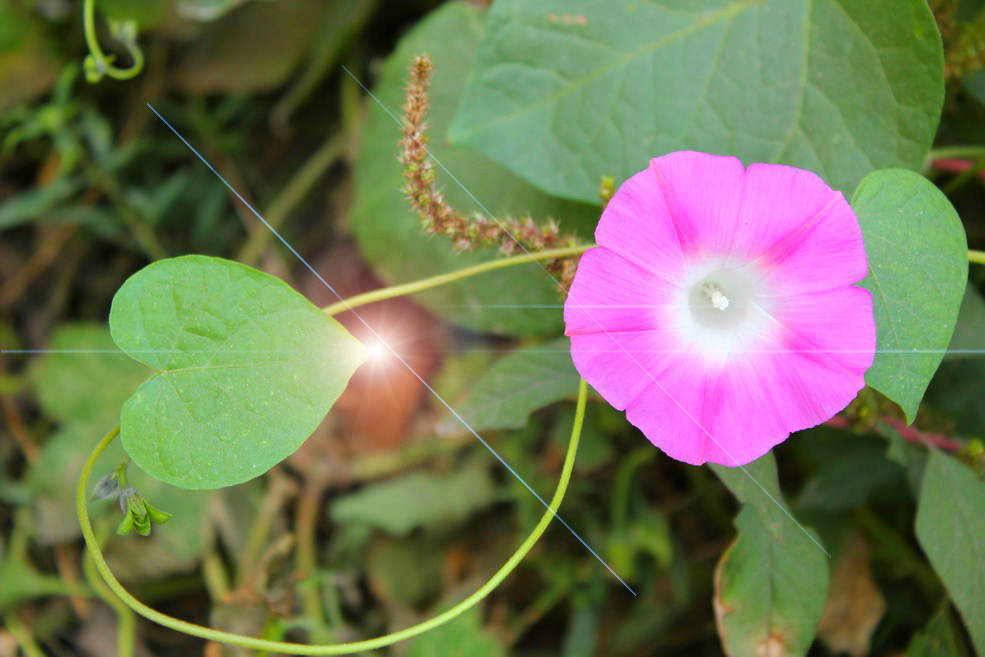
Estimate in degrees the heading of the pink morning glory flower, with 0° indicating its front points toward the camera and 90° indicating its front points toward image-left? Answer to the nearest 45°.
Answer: approximately 0°
